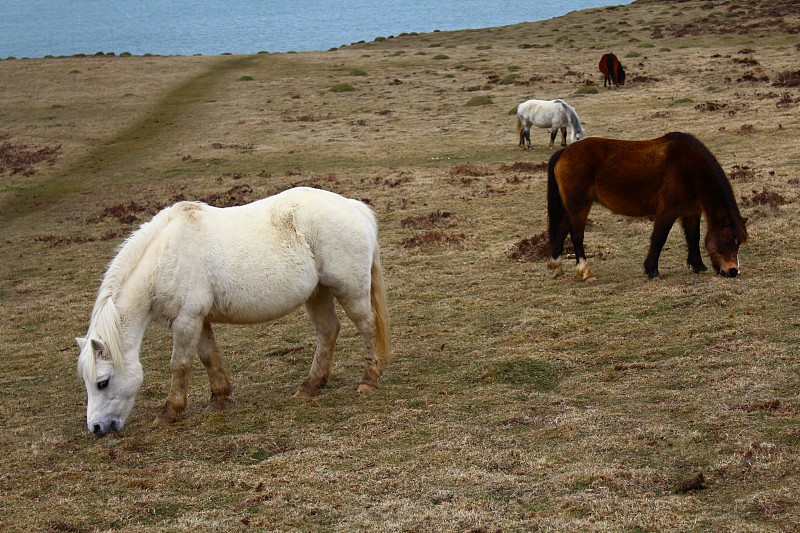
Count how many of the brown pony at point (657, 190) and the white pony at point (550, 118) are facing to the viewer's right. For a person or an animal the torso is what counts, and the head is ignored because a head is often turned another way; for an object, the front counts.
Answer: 2

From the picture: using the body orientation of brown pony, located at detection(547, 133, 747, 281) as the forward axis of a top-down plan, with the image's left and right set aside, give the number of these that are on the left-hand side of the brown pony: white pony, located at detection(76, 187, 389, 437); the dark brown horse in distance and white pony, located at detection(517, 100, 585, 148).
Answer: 2

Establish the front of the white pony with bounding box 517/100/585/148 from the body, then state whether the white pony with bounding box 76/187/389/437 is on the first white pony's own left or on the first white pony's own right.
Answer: on the first white pony's own right

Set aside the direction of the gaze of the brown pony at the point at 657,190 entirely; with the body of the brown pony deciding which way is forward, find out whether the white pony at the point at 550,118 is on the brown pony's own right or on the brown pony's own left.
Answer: on the brown pony's own left

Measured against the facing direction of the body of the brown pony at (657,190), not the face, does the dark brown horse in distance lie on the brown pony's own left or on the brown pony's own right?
on the brown pony's own left

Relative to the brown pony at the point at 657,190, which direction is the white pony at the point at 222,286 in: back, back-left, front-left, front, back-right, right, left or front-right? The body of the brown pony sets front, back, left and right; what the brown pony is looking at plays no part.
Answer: back-right

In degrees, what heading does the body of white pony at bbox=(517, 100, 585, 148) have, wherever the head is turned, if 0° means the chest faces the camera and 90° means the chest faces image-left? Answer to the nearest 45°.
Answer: approximately 270°

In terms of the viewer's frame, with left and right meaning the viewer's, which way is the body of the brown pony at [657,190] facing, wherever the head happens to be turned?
facing to the right of the viewer

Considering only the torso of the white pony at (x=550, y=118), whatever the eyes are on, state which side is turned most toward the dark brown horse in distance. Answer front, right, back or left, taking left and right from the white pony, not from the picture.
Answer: left
